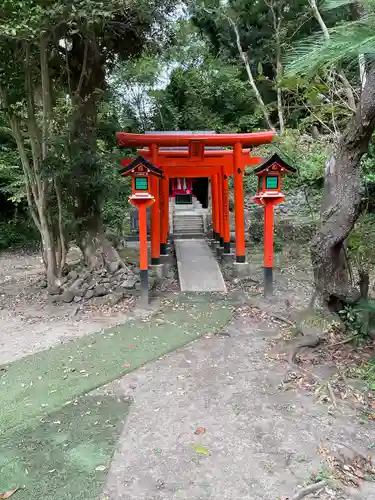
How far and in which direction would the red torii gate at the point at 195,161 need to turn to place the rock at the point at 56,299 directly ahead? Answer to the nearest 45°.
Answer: approximately 45° to its right

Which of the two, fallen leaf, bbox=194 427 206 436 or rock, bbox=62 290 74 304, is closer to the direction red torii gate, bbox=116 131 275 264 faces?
the fallen leaf

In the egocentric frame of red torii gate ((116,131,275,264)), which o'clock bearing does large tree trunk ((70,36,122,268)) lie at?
The large tree trunk is roughly at 2 o'clock from the red torii gate.

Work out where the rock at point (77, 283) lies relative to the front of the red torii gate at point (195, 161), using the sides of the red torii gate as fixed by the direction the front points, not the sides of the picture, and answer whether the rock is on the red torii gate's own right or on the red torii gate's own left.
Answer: on the red torii gate's own right

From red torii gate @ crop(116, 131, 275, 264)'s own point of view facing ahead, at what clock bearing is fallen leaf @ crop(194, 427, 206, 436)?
The fallen leaf is roughly at 12 o'clock from the red torii gate.

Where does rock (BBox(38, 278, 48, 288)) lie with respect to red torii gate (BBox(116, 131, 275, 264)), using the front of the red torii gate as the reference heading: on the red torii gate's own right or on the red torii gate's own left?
on the red torii gate's own right

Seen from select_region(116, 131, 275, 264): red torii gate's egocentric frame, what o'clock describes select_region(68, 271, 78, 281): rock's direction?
The rock is roughly at 2 o'clock from the red torii gate.

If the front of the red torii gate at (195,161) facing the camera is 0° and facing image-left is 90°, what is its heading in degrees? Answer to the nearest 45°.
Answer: approximately 0°

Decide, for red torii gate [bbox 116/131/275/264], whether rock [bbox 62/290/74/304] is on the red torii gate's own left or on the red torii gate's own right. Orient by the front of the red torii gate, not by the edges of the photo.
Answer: on the red torii gate's own right
